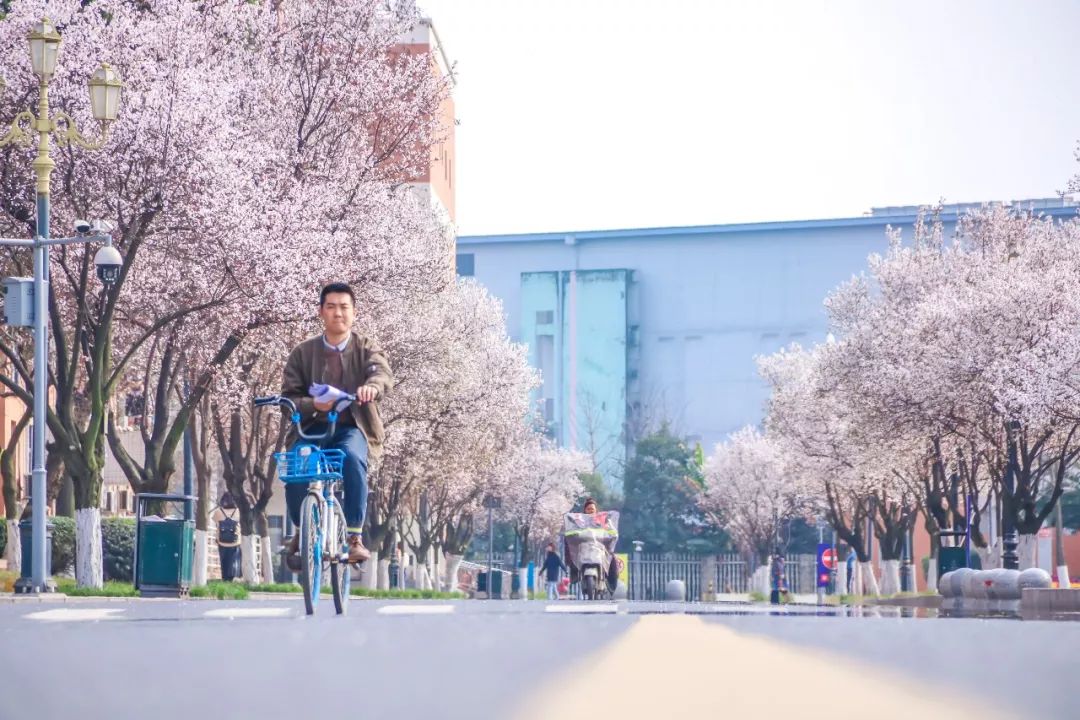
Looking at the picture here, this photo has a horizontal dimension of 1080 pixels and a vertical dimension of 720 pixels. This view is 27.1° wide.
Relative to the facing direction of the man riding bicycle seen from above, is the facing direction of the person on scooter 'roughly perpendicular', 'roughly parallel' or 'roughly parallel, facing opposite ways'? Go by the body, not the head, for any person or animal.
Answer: roughly parallel

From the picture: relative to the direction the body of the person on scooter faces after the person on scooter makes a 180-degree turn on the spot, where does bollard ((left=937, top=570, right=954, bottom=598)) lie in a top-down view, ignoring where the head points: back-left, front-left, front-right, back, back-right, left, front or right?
front-right

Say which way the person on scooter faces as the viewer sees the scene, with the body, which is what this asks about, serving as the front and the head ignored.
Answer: toward the camera

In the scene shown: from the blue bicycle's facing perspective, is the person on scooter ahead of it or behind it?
behind

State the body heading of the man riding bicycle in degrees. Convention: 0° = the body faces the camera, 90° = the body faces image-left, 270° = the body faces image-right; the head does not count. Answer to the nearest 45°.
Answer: approximately 0°

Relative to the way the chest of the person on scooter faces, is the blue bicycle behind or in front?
in front

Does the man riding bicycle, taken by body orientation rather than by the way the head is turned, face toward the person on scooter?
no

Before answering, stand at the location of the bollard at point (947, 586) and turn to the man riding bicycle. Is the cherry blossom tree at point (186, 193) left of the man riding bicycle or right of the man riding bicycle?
right

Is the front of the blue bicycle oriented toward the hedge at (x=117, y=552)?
no

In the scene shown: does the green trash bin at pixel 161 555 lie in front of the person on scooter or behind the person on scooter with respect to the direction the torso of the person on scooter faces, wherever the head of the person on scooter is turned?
in front

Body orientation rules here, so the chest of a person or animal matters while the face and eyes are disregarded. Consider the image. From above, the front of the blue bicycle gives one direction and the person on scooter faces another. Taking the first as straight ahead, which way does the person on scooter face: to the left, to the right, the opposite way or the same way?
the same way

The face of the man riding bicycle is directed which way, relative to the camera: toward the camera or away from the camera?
toward the camera

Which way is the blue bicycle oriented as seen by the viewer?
toward the camera

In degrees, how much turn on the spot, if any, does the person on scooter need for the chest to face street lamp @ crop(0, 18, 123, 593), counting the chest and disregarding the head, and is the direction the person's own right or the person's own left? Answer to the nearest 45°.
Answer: approximately 45° to the person's own right

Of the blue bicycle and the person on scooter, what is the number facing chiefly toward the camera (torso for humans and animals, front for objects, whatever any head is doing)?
2
